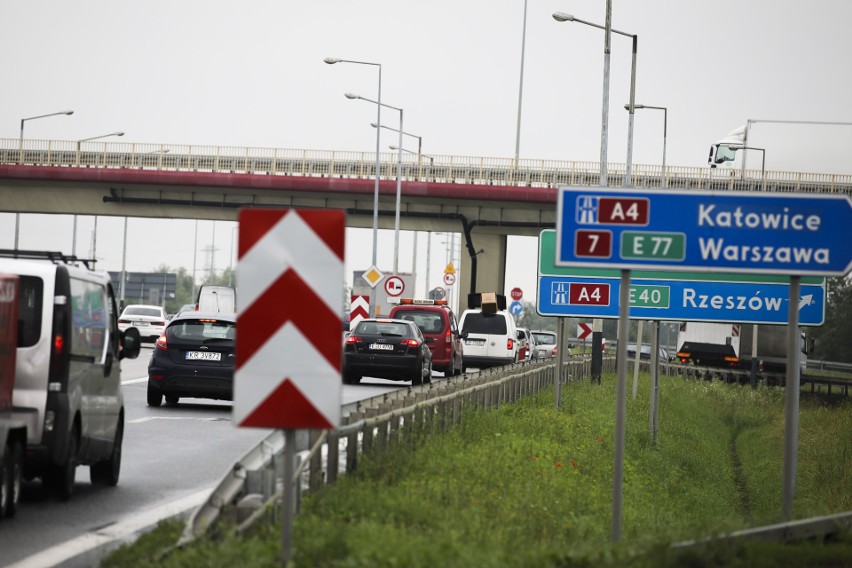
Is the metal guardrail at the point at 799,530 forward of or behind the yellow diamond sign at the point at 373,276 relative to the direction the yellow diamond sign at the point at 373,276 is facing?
forward

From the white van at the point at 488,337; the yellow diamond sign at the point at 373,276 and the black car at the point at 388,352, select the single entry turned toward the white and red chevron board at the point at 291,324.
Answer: the yellow diamond sign

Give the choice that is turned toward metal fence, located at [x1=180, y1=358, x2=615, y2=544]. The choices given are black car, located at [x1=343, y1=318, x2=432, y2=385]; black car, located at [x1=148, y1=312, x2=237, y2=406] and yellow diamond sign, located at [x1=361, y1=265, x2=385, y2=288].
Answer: the yellow diamond sign

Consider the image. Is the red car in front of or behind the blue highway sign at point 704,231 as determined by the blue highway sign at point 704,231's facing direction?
behind

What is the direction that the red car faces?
away from the camera

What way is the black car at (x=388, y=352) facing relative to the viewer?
away from the camera

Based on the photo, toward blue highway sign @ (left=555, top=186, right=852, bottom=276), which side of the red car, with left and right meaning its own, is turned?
back

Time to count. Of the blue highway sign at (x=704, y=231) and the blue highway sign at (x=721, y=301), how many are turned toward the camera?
2

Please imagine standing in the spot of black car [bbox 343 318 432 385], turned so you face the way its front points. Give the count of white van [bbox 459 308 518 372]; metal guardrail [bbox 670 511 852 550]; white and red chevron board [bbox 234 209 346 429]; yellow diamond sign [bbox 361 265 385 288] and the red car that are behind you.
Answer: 2

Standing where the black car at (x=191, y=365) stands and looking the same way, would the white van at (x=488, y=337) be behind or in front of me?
in front

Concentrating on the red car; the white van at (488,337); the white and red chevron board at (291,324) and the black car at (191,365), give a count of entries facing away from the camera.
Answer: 3

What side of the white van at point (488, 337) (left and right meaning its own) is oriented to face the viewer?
back

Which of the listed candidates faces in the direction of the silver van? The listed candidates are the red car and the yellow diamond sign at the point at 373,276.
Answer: the yellow diamond sign

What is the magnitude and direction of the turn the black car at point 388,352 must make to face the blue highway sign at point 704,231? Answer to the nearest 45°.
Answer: approximately 180°

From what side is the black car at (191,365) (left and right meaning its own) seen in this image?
back
